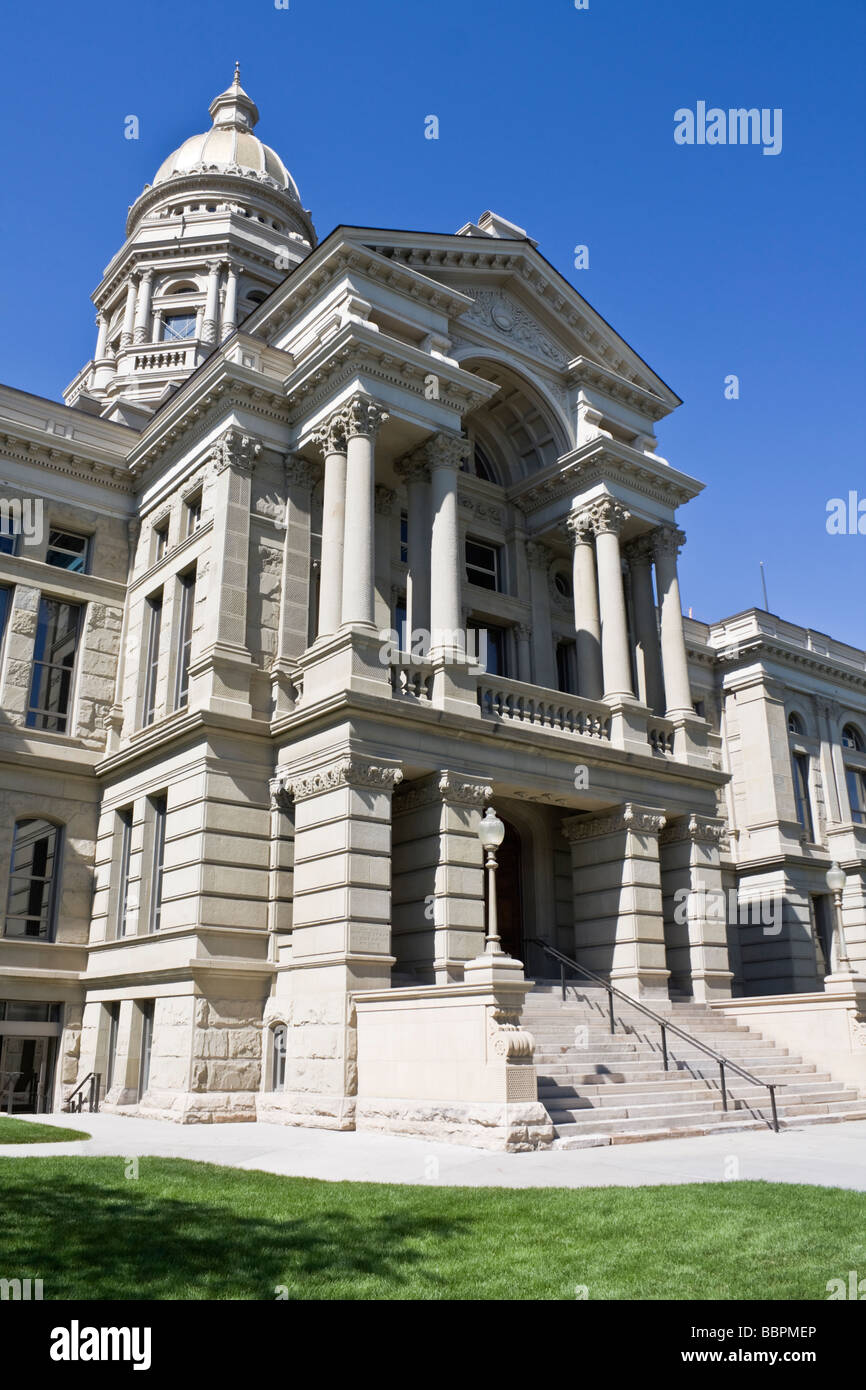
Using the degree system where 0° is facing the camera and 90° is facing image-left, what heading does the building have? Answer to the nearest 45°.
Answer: approximately 315°
